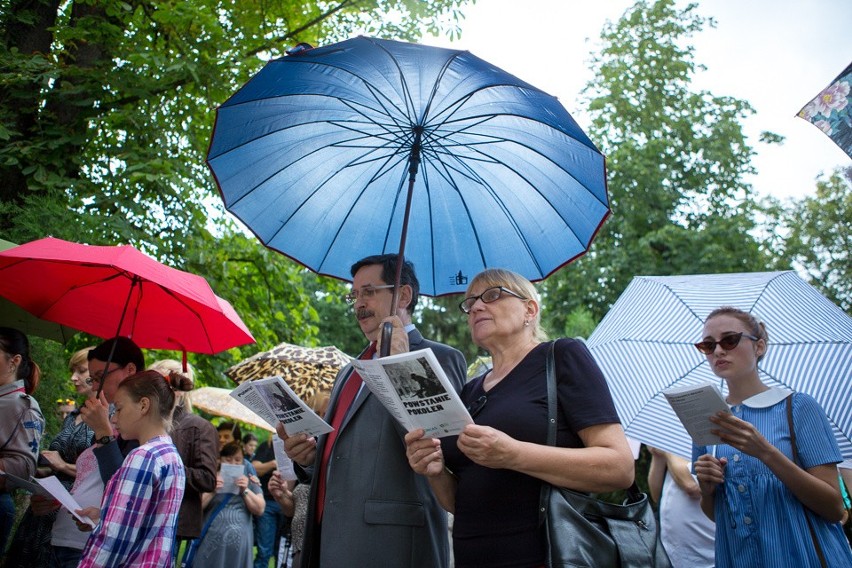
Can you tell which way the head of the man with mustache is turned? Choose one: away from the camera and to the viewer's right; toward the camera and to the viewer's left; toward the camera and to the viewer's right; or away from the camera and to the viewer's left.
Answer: toward the camera and to the viewer's left

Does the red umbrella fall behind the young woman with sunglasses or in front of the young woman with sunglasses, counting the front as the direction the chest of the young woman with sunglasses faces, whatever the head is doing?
in front

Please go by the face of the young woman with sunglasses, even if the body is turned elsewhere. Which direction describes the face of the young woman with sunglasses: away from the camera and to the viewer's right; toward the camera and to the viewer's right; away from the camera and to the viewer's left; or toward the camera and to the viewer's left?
toward the camera and to the viewer's left

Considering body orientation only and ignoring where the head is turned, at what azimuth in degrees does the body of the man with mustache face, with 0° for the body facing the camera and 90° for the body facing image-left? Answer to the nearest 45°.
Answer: approximately 45°

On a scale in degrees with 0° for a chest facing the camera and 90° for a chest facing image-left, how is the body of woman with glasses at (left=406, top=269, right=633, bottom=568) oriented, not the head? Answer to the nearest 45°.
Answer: approximately 45°
